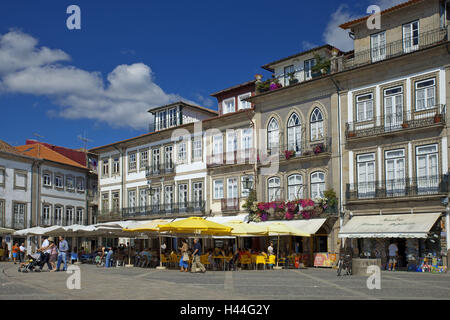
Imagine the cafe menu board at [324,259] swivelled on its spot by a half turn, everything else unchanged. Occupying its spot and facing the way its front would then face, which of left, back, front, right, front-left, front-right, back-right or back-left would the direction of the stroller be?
back-left

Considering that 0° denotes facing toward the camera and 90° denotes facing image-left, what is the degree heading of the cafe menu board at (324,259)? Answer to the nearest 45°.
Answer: approximately 0°
